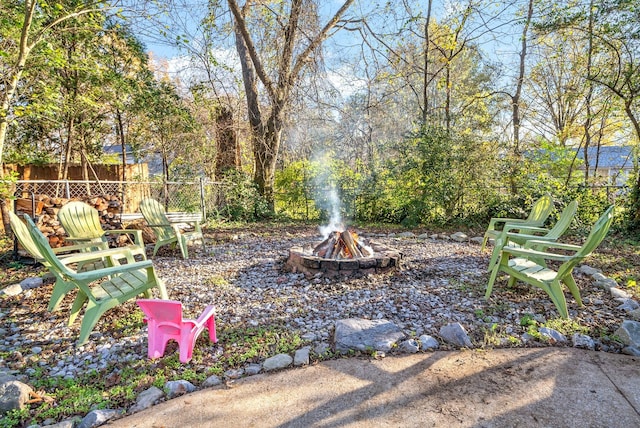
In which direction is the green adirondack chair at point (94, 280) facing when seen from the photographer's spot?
facing away from the viewer and to the right of the viewer

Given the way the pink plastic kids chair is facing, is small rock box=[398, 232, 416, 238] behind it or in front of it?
in front

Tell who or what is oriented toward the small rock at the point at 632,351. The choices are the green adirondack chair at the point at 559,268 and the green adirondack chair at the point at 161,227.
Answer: the green adirondack chair at the point at 161,227

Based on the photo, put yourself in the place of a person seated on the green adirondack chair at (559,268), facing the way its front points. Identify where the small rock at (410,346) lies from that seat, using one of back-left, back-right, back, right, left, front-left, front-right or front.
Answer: left

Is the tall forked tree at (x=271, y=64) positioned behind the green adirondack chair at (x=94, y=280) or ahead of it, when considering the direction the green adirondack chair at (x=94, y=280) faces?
ahead

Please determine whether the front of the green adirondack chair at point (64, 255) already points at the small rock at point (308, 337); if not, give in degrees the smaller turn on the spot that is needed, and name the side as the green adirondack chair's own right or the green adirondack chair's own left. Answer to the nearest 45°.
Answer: approximately 45° to the green adirondack chair's own right

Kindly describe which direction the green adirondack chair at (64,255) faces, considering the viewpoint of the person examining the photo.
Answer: facing to the right of the viewer

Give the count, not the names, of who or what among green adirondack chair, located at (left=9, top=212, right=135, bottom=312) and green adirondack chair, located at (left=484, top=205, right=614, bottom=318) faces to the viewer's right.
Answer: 1

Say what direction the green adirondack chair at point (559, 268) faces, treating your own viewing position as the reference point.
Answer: facing away from the viewer and to the left of the viewer

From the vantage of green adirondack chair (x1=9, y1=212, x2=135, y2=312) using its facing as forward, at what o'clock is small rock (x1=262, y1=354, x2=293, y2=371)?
The small rock is roughly at 2 o'clock from the green adirondack chair.

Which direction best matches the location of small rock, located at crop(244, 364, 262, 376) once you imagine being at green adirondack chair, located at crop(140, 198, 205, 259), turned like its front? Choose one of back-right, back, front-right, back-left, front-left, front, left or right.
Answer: front-right
